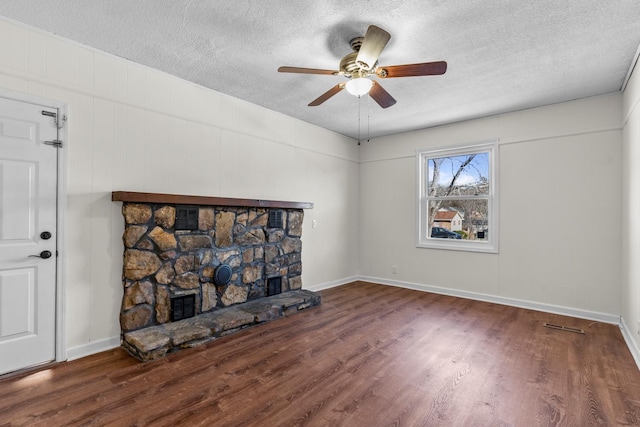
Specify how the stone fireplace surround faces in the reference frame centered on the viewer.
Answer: facing the viewer and to the right of the viewer

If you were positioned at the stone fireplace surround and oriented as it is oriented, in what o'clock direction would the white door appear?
The white door is roughly at 4 o'clock from the stone fireplace surround.

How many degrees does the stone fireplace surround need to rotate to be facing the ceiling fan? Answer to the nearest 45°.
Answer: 0° — it already faces it

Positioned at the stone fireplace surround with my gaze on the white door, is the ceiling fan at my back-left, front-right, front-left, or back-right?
back-left

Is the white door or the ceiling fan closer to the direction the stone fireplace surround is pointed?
the ceiling fan

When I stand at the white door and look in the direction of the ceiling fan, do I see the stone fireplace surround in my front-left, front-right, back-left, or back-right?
front-left
